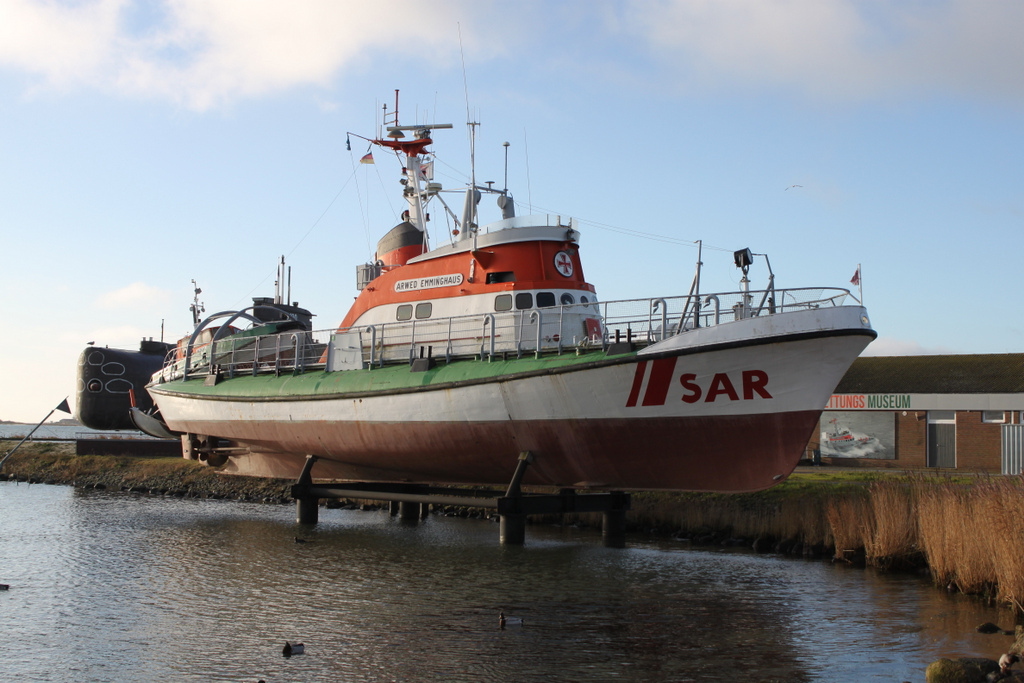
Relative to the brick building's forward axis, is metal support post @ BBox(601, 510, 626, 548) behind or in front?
in front

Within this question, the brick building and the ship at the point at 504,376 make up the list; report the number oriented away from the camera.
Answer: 0

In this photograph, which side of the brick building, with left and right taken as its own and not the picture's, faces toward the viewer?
front

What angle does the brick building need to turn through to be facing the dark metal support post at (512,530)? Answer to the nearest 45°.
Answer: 0° — it already faces it

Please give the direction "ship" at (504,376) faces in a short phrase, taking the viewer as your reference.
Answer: facing the viewer and to the right of the viewer
